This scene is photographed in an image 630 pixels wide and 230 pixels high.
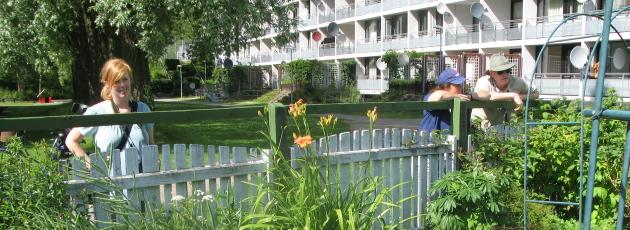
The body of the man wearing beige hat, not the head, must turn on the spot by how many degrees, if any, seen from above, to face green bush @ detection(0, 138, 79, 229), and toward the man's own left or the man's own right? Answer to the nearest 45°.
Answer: approximately 90° to the man's own right

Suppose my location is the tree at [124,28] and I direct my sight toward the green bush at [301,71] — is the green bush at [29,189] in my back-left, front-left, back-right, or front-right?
back-right

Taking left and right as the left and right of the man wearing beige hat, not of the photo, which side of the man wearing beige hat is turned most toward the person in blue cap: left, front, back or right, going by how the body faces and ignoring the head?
right

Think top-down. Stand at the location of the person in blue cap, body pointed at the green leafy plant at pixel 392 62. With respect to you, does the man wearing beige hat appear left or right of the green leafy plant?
right

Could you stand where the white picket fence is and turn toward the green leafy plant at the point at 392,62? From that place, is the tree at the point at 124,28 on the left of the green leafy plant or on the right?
left

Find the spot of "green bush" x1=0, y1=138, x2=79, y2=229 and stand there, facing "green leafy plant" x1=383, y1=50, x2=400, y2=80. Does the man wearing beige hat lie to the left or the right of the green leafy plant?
right

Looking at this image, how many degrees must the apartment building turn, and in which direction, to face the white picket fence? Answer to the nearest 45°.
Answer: approximately 45° to its left

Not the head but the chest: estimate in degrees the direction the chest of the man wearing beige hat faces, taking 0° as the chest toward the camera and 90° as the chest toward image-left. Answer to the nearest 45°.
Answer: approximately 315°
